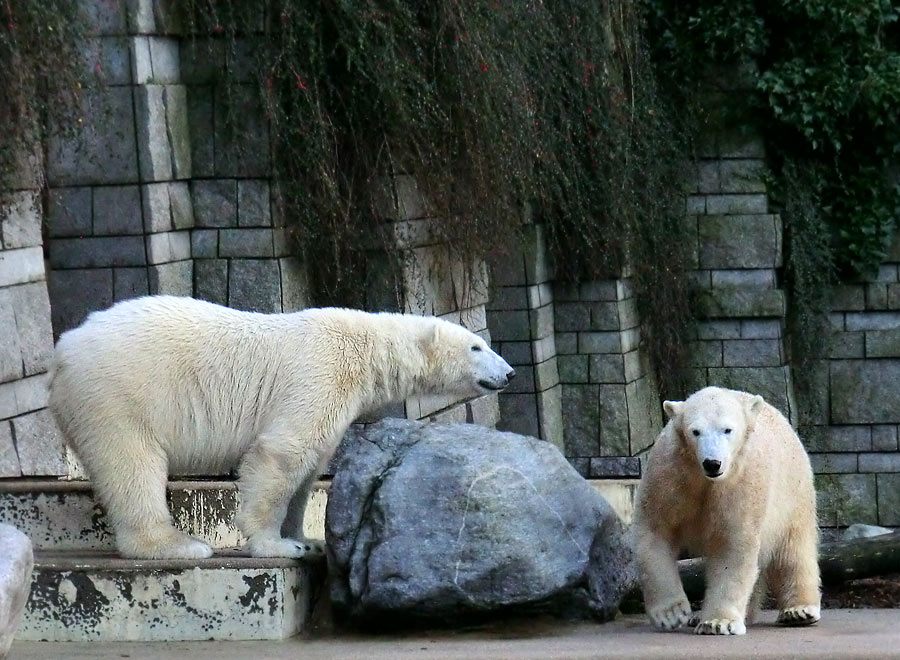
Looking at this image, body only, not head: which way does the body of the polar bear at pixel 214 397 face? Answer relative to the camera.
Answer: to the viewer's right

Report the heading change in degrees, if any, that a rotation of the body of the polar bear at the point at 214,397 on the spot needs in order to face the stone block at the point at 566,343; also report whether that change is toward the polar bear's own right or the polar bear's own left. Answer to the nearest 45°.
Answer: approximately 45° to the polar bear's own left

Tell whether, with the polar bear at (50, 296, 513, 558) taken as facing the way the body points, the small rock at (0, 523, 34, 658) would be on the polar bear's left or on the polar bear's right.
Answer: on the polar bear's right

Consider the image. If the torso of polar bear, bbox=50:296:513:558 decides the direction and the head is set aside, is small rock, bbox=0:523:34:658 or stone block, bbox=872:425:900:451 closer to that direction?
the stone block

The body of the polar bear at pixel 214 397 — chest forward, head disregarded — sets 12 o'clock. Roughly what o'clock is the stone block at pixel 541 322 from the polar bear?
The stone block is roughly at 10 o'clock from the polar bear.

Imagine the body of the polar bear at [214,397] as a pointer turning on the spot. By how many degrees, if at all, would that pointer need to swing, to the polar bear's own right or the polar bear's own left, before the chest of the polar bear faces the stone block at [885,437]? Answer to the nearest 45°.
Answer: approximately 45° to the polar bear's own left

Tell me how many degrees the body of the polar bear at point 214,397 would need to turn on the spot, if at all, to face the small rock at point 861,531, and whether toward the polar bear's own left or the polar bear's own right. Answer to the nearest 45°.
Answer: approximately 45° to the polar bear's own left
